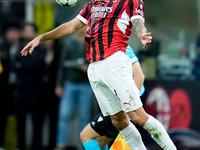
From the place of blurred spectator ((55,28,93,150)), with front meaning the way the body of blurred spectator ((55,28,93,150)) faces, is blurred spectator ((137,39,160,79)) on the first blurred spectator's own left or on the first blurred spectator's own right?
on the first blurred spectator's own left

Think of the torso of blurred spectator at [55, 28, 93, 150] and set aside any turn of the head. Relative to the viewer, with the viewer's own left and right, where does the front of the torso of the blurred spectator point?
facing the viewer and to the right of the viewer

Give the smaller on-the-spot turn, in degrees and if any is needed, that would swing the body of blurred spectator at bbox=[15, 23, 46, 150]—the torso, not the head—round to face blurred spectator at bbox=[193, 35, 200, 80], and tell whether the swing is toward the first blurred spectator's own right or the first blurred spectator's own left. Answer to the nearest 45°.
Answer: approximately 90° to the first blurred spectator's own left

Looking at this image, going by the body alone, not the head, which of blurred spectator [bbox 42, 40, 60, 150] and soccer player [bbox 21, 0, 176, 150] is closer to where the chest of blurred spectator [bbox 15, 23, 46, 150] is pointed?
the soccer player

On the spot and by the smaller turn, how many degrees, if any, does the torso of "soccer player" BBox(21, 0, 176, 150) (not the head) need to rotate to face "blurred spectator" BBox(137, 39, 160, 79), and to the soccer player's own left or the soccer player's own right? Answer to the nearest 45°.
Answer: approximately 135° to the soccer player's own right

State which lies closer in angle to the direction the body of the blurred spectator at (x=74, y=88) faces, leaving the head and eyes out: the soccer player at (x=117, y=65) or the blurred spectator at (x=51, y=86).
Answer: the soccer player

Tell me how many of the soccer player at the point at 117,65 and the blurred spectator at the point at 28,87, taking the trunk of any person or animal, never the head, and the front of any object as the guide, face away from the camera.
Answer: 0

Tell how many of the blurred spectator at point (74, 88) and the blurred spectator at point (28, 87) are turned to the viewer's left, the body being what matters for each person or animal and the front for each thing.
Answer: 0

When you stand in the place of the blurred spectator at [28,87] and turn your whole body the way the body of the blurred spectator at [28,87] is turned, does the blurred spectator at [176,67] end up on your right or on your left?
on your left

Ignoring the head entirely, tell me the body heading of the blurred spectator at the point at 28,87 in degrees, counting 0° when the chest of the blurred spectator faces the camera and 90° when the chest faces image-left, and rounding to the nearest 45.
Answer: approximately 0°
